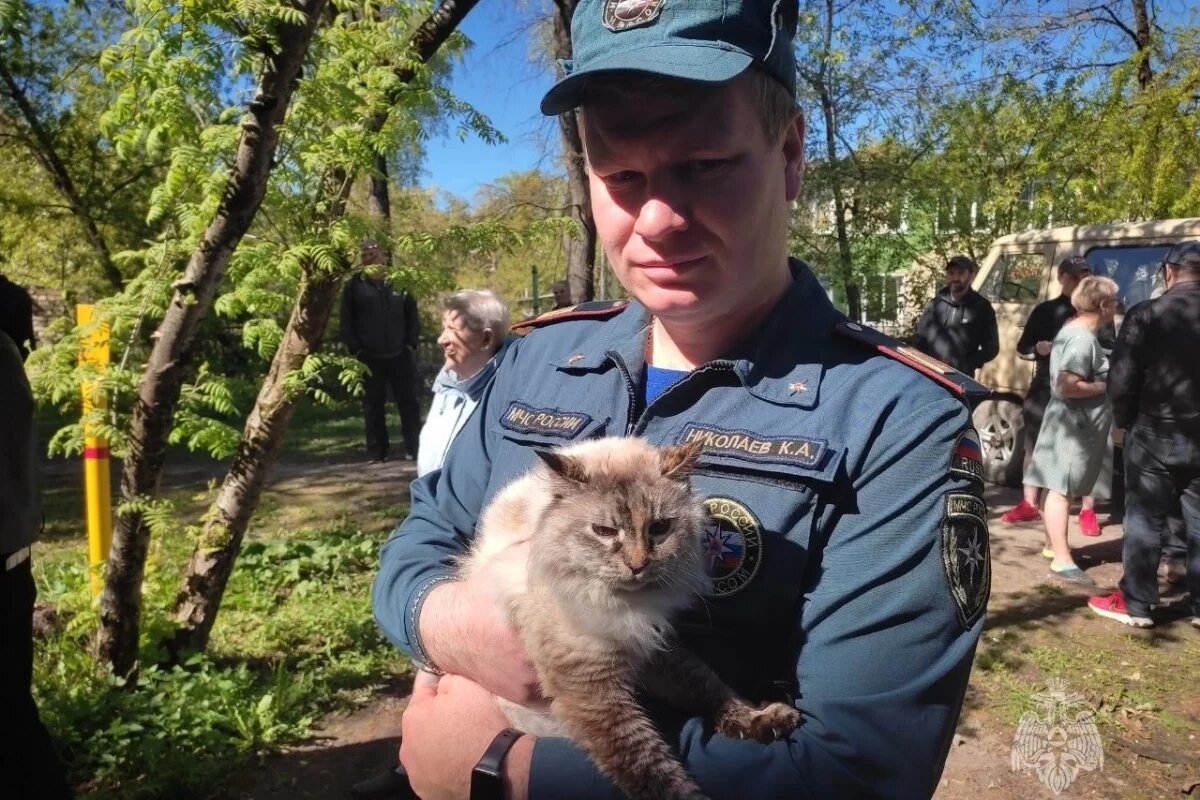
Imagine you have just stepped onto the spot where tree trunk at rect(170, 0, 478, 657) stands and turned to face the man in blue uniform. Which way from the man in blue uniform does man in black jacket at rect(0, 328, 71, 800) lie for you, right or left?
right

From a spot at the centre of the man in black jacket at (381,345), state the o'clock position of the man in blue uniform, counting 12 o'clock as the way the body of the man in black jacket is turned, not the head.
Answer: The man in blue uniform is roughly at 12 o'clock from the man in black jacket.

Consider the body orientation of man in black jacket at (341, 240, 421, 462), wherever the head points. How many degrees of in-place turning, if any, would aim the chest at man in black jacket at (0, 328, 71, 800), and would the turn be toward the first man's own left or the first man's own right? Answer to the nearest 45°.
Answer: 0° — they already face them

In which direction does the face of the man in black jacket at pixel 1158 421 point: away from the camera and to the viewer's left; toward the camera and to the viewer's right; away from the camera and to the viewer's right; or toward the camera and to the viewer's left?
away from the camera and to the viewer's left

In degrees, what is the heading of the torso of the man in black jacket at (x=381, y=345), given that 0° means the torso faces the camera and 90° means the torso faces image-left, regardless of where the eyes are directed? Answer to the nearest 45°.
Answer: approximately 0°

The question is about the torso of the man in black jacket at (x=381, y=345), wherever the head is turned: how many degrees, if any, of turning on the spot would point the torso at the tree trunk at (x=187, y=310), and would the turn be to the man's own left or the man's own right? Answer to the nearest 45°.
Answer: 0° — they already face it

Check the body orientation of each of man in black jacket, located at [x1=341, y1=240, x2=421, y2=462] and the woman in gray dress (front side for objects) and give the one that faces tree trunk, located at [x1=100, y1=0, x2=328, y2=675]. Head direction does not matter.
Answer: the man in black jacket

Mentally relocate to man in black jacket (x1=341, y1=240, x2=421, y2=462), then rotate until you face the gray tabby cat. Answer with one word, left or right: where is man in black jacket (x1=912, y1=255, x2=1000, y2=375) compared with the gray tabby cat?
left

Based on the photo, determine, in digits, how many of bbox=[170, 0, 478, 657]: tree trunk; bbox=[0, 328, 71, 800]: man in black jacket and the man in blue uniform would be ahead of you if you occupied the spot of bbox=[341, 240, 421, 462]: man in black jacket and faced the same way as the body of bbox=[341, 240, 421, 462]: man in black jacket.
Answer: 3

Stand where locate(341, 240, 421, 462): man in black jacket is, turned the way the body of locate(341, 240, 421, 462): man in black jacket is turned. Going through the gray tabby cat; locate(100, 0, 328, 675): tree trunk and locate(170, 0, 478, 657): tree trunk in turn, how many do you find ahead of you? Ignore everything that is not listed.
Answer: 3

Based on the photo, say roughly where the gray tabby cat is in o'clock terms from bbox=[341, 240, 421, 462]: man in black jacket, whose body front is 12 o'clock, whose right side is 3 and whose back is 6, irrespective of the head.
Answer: The gray tabby cat is roughly at 12 o'clock from the man in black jacket.
